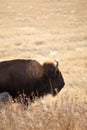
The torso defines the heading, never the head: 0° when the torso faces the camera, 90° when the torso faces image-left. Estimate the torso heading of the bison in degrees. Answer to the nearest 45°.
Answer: approximately 270°
